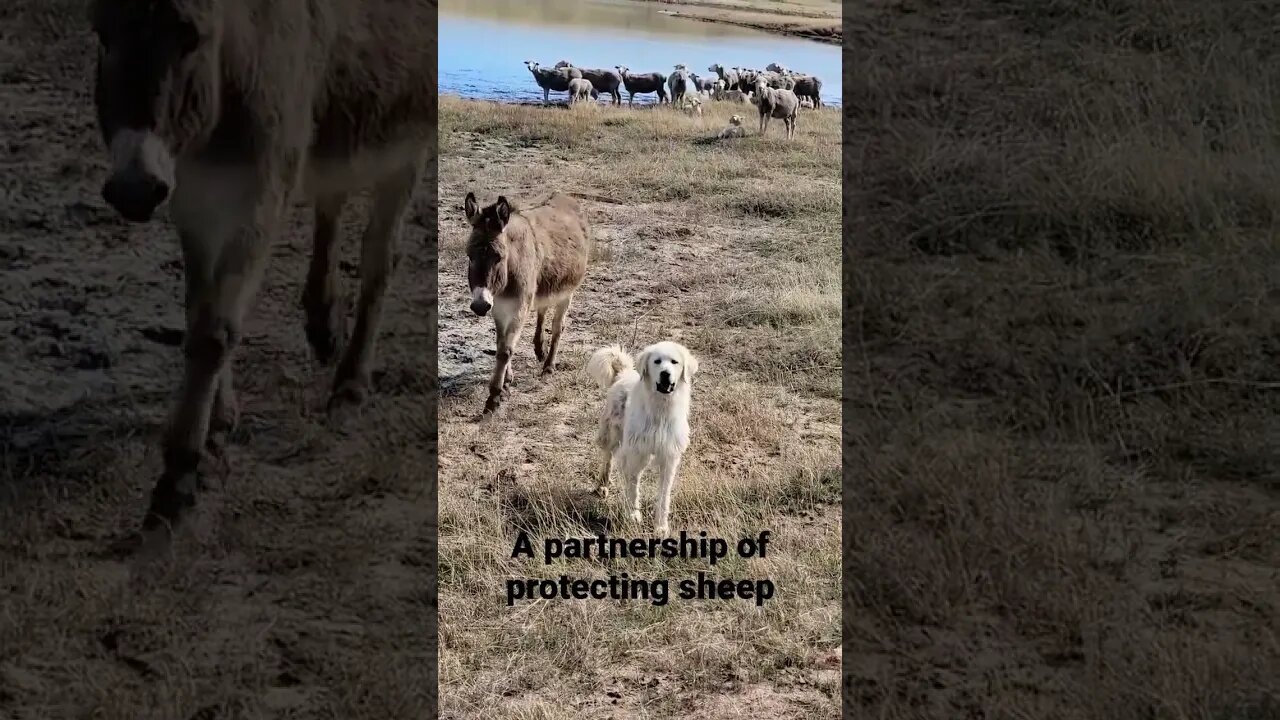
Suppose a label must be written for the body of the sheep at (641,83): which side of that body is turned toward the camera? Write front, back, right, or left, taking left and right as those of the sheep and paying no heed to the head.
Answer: left

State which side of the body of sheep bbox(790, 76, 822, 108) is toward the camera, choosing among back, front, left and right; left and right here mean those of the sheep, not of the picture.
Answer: left

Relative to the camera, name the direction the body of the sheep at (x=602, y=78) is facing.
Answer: to the viewer's left

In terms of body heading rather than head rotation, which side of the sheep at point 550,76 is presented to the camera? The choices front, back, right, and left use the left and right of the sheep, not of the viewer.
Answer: left

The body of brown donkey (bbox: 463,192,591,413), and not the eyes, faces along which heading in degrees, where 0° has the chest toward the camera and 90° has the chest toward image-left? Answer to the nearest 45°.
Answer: approximately 45°

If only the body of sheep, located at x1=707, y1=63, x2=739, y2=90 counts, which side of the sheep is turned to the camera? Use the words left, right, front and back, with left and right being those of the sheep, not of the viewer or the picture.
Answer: left

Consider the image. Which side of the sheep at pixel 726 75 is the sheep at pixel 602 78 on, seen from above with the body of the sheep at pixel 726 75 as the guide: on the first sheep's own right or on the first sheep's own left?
on the first sheep's own right
